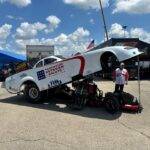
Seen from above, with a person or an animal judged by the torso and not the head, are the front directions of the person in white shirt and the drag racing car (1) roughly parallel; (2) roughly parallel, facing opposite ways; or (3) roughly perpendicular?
roughly perpendicular

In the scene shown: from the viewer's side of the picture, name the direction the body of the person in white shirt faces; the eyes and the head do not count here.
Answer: toward the camera
